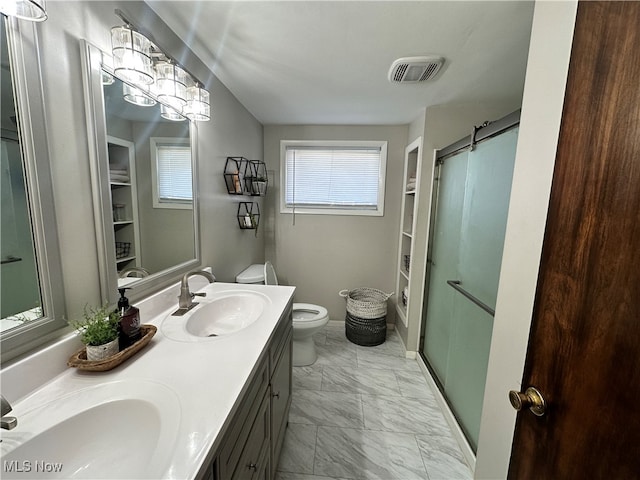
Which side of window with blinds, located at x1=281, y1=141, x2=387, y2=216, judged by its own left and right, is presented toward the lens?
front

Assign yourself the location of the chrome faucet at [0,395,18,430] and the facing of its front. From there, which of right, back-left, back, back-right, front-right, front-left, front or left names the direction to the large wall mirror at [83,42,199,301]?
left

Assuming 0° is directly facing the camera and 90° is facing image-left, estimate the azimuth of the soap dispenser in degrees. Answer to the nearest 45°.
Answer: approximately 315°

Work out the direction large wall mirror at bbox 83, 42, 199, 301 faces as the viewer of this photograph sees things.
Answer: facing the viewer and to the right of the viewer

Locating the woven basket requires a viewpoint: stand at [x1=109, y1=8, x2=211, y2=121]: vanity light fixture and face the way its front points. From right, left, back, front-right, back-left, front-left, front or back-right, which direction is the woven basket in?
front-left

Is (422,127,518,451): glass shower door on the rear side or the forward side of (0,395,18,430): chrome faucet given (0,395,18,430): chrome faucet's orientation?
on the forward side

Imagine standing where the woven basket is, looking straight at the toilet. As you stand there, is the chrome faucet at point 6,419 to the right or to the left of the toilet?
left
